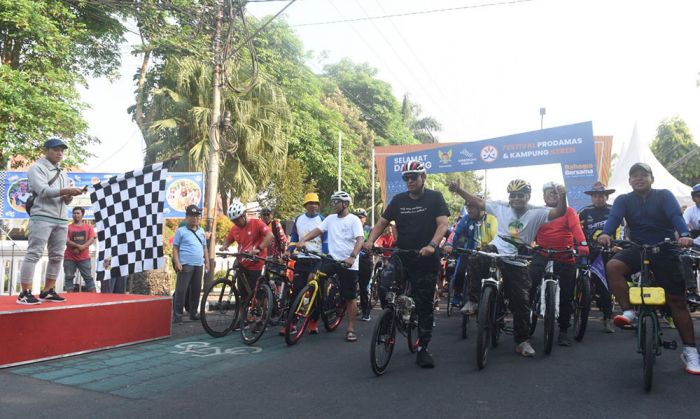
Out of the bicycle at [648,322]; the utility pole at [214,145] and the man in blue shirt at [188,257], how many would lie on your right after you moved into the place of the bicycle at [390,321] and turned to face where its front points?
2

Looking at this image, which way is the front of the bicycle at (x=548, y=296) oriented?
toward the camera

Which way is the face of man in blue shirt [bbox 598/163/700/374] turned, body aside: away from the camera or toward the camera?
toward the camera

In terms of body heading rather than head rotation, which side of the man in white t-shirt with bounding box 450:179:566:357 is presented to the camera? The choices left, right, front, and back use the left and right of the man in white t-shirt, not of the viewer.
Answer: front

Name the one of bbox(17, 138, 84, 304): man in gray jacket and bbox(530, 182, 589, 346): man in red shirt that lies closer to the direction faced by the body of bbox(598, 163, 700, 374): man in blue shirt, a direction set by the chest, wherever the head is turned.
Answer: the man in gray jacket

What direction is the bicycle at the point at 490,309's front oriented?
toward the camera

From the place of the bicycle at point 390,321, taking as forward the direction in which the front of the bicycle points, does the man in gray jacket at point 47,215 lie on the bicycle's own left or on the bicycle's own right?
on the bicycle's own right

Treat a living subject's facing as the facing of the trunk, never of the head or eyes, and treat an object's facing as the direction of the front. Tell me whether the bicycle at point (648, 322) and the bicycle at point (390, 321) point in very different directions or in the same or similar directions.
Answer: same or similar directions

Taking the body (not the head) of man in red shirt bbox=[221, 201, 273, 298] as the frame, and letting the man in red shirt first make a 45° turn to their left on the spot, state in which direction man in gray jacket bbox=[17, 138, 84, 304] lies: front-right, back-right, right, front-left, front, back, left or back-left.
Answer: front-right

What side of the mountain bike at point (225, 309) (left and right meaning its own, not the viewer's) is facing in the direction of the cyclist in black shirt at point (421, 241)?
left

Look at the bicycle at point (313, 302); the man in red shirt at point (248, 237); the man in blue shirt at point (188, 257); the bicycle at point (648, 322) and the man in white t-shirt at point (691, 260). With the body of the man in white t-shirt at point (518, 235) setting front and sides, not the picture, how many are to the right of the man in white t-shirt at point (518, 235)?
3

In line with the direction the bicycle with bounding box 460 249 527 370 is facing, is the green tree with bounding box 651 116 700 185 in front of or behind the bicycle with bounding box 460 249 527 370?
behind

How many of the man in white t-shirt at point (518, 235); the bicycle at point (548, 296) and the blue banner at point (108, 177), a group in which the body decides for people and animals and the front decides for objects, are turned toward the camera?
3

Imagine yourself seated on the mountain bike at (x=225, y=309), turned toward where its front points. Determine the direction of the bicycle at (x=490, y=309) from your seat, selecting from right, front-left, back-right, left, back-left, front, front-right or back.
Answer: left

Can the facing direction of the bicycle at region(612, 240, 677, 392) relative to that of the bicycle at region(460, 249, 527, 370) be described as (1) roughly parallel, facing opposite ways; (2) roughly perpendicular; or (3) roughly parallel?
roughly parallel

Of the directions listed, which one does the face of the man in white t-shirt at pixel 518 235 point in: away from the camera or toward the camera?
toward the camera

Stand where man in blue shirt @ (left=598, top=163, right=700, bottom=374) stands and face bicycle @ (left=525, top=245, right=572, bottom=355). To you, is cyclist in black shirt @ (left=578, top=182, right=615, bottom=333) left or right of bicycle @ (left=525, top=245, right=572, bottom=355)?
right

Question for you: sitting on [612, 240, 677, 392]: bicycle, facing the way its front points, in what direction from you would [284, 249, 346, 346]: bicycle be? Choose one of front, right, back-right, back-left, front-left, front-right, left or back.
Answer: right
